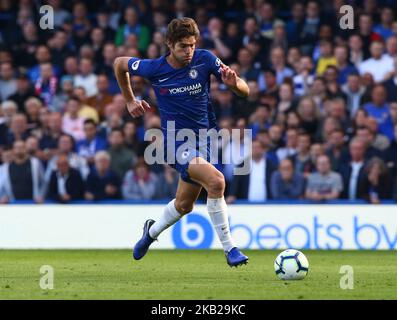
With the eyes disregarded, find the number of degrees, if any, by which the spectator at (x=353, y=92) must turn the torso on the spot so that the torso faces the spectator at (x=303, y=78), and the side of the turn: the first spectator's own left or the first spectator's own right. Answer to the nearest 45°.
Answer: approximately 90° to the first spectator's own right

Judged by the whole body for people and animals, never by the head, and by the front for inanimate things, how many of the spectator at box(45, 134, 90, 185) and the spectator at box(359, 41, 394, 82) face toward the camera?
2

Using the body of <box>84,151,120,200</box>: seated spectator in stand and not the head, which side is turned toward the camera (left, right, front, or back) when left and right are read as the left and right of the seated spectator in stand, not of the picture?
front

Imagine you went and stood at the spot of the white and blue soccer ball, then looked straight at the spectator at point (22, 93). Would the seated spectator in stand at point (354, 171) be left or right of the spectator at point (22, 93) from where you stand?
right

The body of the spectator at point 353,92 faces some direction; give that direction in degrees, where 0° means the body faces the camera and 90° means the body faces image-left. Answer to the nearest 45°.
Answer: approximately 0°

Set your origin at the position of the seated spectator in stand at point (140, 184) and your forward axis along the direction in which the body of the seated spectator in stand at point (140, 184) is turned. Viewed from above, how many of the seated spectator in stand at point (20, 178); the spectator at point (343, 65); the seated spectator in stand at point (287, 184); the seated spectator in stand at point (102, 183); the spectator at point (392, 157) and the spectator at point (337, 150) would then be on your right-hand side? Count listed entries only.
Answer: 2

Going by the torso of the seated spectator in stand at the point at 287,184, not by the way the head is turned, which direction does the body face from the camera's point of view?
toward the camera

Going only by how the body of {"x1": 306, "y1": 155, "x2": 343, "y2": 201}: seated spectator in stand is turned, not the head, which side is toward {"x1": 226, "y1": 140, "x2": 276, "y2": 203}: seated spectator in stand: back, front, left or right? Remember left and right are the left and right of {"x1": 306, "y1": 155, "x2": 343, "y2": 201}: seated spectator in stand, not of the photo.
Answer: right

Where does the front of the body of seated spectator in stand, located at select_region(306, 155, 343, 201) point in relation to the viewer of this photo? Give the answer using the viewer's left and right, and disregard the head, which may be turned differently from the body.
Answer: facing the viewer

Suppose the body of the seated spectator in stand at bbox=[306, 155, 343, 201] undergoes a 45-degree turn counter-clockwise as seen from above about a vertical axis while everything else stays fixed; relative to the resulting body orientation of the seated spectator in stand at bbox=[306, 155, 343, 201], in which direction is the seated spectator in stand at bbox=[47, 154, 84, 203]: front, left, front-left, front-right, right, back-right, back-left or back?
back-right

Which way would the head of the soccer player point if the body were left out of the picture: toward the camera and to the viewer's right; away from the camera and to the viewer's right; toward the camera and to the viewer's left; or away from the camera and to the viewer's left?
toward the camera and to the viewer's right

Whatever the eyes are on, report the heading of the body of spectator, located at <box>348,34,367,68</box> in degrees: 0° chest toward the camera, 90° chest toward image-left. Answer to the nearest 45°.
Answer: approximately 0°

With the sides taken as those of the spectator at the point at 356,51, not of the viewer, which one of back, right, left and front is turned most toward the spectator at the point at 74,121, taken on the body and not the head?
right
